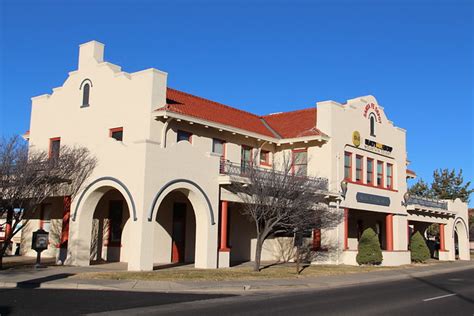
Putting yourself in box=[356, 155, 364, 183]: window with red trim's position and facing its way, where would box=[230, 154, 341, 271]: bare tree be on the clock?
The bare tree is roughly at 2 o'clock from the window with red trim.

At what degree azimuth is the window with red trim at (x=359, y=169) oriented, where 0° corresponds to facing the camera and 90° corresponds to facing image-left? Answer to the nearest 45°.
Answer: approximately 315°

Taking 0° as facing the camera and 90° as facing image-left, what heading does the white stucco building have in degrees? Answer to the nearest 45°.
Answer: approximately 315°

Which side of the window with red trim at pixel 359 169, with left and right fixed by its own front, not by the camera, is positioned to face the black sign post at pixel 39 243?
right

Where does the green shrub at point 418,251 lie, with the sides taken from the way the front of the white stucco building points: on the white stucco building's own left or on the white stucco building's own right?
on the white stucco building's own left
